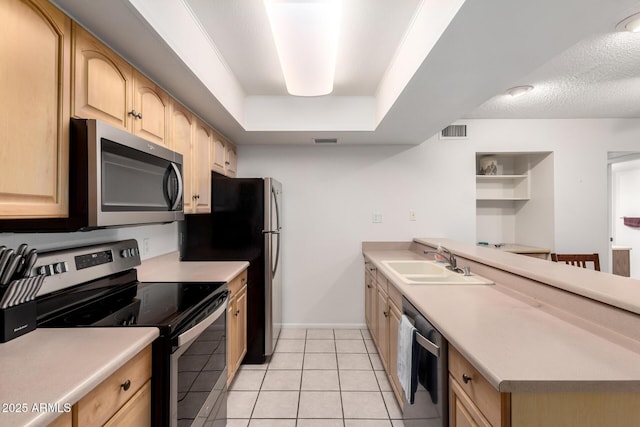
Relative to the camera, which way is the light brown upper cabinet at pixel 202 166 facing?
to the viewer's right

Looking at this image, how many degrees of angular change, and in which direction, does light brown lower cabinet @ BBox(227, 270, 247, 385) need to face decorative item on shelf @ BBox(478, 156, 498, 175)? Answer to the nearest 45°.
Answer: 0° — it already faces it

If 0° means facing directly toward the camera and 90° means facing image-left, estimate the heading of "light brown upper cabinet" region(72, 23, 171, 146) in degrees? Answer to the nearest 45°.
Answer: approximately 315°

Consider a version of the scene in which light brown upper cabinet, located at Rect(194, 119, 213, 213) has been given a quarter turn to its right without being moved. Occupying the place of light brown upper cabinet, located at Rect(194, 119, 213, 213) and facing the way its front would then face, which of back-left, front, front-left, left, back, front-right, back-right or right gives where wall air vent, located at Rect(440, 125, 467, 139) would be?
left

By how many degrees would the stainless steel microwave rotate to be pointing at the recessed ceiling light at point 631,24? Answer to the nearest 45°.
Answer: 0° — it already faces it

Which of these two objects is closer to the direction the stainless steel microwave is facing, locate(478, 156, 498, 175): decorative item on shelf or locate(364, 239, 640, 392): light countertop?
the light countertop

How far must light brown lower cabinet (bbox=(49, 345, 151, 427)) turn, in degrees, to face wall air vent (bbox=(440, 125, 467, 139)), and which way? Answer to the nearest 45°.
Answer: approximately 45° to its left

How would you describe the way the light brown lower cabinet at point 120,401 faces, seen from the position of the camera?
facing the viewer and to the right of the viewer

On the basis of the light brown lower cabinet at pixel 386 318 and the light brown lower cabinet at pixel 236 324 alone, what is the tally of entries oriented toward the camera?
0

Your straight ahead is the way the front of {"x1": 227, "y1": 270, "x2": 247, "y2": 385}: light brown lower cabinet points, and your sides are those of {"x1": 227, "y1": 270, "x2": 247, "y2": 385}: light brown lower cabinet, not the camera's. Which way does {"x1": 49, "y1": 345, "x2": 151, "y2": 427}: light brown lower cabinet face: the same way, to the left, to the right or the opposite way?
the same way

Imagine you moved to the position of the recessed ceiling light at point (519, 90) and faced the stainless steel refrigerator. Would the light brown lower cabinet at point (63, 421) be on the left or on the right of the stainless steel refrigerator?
left

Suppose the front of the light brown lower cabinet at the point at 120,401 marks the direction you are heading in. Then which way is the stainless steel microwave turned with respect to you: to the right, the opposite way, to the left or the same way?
the same way

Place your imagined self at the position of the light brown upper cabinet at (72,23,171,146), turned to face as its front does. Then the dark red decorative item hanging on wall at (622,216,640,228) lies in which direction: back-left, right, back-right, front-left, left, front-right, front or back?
front-left

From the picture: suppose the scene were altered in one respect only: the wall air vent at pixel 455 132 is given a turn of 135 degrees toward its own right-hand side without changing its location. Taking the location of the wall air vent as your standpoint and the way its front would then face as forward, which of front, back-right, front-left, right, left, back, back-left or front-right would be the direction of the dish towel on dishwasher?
back-left

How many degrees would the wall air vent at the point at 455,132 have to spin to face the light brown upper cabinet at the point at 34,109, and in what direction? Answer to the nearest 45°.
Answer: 0° — it already faces it

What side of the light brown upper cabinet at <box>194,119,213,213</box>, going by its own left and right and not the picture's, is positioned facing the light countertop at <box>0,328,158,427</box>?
right

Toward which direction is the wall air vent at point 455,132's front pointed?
toward the camera

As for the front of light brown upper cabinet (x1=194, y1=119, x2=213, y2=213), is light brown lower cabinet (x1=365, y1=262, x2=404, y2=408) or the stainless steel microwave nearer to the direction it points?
the light brown lower cabinet

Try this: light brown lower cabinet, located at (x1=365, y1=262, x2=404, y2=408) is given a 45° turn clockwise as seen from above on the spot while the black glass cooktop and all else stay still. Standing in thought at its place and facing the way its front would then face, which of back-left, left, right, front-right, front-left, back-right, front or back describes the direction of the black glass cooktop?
left

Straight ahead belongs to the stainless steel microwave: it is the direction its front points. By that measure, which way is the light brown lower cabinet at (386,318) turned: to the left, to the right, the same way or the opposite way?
the opposite way

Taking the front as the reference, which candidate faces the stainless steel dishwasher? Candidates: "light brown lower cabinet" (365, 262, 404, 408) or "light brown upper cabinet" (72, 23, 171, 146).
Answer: the light brown upper cabinet
